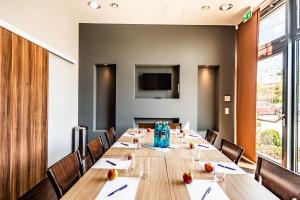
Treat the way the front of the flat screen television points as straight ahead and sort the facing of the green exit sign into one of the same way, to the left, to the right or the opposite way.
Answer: to the right

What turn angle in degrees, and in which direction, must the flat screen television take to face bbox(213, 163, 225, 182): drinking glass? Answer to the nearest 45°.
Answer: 0° — it already faces it

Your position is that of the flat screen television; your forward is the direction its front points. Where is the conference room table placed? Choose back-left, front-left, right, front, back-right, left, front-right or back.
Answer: front

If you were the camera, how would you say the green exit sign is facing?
facing the viewer and to the left of the viewer

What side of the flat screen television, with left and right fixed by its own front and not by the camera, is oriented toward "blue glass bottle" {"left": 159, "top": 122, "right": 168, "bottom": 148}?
front

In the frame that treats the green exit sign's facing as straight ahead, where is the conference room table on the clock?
The conference room table is roughly at 11 o'clock from the green exit sign.

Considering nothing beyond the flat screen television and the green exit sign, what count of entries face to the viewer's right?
0

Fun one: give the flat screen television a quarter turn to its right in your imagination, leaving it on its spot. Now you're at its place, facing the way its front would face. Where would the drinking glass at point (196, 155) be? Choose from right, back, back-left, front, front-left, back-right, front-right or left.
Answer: left

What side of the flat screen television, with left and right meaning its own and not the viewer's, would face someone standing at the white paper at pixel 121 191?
front

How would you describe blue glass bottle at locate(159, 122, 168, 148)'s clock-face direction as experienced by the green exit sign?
The blue glass bottle is roughly at 11 o'clock from the green exit sign.

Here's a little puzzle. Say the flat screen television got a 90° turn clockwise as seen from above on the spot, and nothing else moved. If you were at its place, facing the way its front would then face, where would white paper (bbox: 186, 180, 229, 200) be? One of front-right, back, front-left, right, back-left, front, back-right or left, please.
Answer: left

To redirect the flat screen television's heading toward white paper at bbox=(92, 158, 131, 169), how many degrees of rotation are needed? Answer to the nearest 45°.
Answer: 0° — it already faces it

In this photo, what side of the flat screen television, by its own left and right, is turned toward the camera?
front
